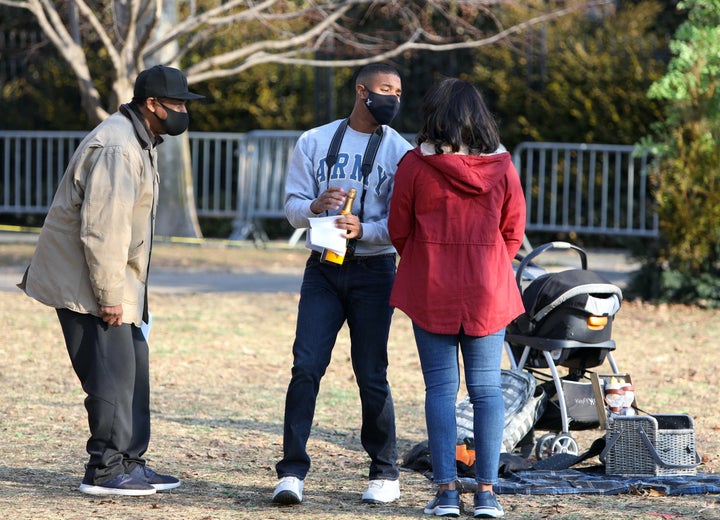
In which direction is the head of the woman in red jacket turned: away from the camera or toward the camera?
away from the camera

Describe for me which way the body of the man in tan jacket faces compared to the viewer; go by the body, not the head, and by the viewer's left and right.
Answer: facing to the right of the viewer

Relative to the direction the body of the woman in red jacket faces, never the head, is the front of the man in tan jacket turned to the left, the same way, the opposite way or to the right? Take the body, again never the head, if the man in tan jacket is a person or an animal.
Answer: to the right

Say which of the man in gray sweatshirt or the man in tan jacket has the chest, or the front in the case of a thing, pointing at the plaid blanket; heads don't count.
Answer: the man in tan jacket

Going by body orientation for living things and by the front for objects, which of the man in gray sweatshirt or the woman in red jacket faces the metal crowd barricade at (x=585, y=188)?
the woman in red jacket

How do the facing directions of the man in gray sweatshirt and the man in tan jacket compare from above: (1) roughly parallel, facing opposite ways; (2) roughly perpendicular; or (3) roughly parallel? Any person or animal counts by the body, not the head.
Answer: roughly perpendicular

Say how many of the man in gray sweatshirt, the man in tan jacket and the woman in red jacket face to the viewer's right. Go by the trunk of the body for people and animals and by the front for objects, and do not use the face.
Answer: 1

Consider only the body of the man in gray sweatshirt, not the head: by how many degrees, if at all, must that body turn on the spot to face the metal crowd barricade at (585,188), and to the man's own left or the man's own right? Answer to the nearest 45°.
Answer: approximately 180°

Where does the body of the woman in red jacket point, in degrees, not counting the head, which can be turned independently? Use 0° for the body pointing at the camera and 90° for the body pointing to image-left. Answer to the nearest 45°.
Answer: approximately 180°

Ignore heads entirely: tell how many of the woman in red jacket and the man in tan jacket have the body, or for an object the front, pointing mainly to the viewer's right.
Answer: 1

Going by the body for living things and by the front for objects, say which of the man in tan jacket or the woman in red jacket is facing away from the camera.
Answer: the woman in red jacket

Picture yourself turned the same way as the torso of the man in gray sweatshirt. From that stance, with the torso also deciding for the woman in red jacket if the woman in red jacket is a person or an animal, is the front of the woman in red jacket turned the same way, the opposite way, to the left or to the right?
the opposite way

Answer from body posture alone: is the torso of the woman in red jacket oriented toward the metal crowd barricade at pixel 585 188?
yes

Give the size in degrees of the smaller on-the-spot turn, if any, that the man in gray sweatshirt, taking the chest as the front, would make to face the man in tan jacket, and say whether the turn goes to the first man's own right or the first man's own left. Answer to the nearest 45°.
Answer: approximately 90° to the first man's own right

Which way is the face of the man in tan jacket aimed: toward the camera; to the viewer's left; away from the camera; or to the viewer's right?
to the viewer's right
